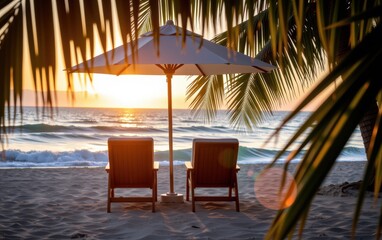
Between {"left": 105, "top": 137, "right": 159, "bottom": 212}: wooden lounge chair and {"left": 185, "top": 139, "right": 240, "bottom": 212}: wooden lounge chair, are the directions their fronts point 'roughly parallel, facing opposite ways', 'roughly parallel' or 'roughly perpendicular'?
roughly parallel

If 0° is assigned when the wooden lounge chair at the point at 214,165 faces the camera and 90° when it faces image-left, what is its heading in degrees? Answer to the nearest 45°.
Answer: approximately 180°

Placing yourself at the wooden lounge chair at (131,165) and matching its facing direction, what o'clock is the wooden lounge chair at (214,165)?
the wooden lounge chair at (214,165) is roughly at 3 o'clock from the wooden lounge chair at (131,165).

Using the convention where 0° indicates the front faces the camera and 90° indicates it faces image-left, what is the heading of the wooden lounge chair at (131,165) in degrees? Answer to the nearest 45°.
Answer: approximately 180°

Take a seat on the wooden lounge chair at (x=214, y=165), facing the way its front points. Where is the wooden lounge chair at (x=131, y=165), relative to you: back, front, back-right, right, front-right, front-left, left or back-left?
left

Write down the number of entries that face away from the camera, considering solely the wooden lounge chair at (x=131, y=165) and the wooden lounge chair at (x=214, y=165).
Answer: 2
